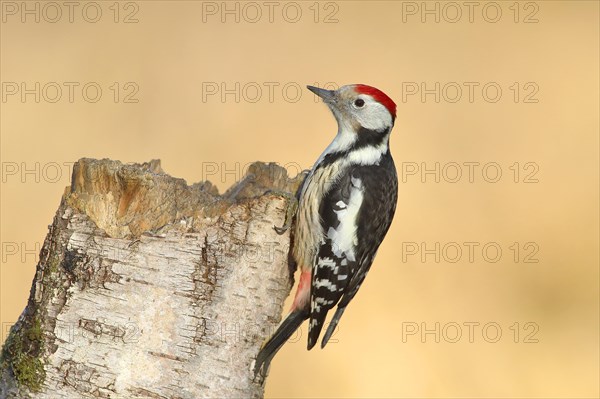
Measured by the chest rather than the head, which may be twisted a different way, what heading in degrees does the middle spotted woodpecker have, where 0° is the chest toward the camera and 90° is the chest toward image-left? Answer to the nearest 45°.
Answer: approximately 90°
